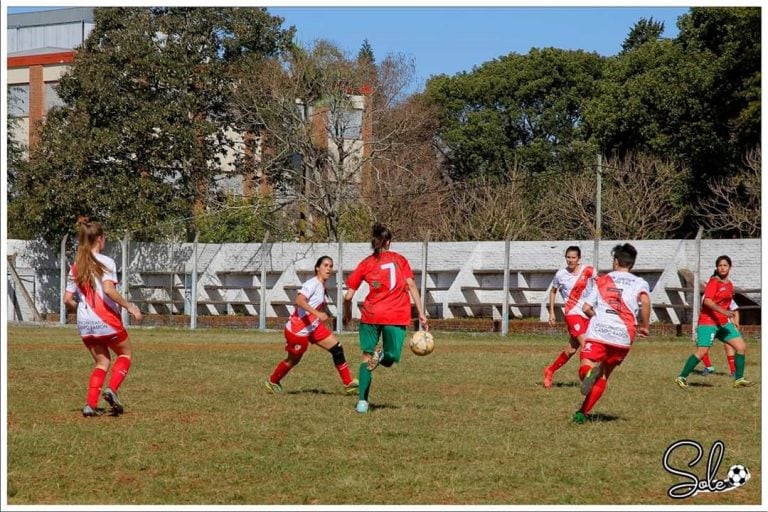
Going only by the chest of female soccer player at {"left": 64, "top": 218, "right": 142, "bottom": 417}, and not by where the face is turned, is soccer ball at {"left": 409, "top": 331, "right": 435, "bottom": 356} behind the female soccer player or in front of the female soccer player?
in front

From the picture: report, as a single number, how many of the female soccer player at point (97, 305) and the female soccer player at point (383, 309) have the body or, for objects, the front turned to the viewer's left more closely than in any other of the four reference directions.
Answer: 0

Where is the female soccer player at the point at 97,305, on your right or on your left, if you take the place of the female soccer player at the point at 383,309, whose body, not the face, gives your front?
on your left

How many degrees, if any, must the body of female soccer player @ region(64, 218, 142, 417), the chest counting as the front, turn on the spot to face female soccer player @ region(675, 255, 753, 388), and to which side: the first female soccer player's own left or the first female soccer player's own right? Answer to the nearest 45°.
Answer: approximately 45° to the first female soccer player's own right

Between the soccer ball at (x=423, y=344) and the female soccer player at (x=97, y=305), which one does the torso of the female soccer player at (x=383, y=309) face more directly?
the soccer ball

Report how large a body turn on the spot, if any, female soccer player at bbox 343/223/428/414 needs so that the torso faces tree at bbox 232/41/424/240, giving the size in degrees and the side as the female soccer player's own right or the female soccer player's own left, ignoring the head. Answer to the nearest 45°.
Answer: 0° — they already face it

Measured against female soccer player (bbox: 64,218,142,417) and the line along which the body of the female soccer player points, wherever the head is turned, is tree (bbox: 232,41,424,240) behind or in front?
in front

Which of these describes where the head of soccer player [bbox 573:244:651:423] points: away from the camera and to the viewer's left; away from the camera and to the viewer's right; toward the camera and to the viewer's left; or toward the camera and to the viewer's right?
away from the camera and to the viewer's left

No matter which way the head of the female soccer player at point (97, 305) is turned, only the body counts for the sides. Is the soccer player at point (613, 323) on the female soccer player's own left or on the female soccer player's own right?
on the female soccer player's own right

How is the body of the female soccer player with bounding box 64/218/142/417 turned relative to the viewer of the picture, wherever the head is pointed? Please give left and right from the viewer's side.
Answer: facing away from the viewer and to the right of the viewer

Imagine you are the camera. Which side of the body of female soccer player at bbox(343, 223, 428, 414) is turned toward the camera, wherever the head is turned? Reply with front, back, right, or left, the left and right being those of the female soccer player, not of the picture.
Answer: back

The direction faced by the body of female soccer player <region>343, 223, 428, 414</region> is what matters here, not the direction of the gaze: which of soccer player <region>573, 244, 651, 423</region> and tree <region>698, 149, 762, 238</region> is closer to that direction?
the tree

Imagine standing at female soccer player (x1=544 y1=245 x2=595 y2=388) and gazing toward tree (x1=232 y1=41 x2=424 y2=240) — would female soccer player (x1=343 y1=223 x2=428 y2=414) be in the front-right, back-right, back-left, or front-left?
back-left
